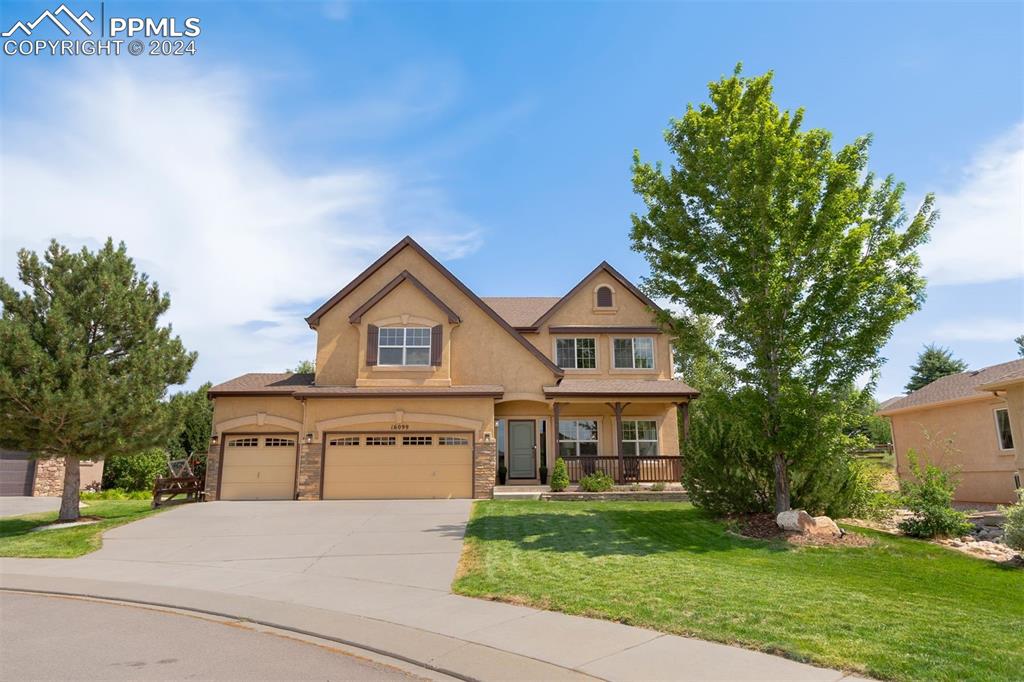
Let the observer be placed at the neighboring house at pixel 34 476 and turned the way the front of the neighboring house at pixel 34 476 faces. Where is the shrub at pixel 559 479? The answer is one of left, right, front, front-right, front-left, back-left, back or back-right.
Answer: front-left

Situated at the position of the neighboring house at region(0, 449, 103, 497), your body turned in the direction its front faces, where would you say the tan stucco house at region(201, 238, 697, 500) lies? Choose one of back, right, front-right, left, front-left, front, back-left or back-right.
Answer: front-left

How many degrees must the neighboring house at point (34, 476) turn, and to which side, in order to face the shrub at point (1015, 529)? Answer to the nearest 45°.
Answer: approximately 45° to its left

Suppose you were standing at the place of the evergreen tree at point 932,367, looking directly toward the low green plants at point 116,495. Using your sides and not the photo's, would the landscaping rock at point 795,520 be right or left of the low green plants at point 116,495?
left

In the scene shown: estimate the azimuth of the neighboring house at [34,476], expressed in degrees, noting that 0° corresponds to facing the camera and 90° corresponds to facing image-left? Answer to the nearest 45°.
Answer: approximately 0°

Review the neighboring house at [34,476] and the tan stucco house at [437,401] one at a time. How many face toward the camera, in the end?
2
